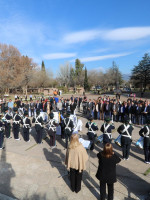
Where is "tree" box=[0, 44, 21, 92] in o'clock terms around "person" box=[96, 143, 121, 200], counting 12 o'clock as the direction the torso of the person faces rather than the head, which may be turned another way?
The tree is roughly at 11 o'clock from the person.

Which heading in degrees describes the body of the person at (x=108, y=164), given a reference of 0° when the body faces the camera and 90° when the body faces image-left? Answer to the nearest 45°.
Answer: approximately 180°

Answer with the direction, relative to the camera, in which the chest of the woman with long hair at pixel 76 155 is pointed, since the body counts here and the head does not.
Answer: away from the camera

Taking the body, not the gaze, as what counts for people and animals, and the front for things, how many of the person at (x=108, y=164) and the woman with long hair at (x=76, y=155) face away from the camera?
2
